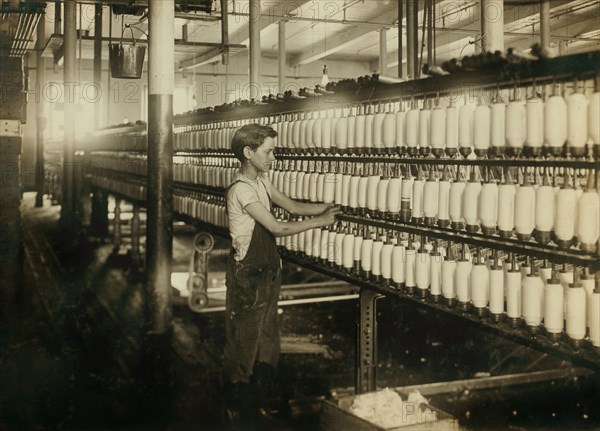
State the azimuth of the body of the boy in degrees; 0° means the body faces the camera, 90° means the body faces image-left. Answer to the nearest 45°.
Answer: approximately 270°

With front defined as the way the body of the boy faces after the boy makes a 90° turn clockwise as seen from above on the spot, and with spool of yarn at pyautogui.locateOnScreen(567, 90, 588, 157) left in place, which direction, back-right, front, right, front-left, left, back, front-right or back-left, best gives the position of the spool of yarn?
front-left

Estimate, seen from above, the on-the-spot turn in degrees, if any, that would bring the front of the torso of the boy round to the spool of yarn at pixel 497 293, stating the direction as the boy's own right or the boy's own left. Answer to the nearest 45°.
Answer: approximately 45° to the boy's own right

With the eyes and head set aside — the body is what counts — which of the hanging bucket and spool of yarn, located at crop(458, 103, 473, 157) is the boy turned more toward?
the spool of yarn

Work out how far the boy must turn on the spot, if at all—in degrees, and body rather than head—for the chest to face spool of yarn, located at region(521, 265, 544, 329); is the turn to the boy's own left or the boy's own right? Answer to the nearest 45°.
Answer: approximately 45° to the boy's own right

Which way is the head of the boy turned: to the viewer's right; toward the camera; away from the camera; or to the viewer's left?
to the viewer's right

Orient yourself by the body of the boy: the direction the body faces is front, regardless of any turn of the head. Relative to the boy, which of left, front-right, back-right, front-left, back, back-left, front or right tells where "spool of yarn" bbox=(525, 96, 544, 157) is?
front-right

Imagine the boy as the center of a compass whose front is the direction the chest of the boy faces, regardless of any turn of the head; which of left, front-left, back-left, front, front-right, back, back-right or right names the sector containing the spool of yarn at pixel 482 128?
front-right

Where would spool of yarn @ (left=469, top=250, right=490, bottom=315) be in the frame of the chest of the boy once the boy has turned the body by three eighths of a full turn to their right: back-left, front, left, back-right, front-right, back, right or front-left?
left

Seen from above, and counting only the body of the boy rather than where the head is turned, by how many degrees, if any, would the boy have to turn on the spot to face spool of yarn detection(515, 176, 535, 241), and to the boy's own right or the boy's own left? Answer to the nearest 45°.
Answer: approximately 45° to the boy's own right

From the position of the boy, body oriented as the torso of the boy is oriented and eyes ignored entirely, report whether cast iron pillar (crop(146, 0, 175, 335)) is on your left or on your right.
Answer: on your left

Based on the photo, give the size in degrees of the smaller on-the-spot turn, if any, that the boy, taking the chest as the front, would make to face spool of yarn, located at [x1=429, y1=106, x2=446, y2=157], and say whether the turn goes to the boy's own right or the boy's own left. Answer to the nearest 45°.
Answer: approximately 45° to the boy's own right
